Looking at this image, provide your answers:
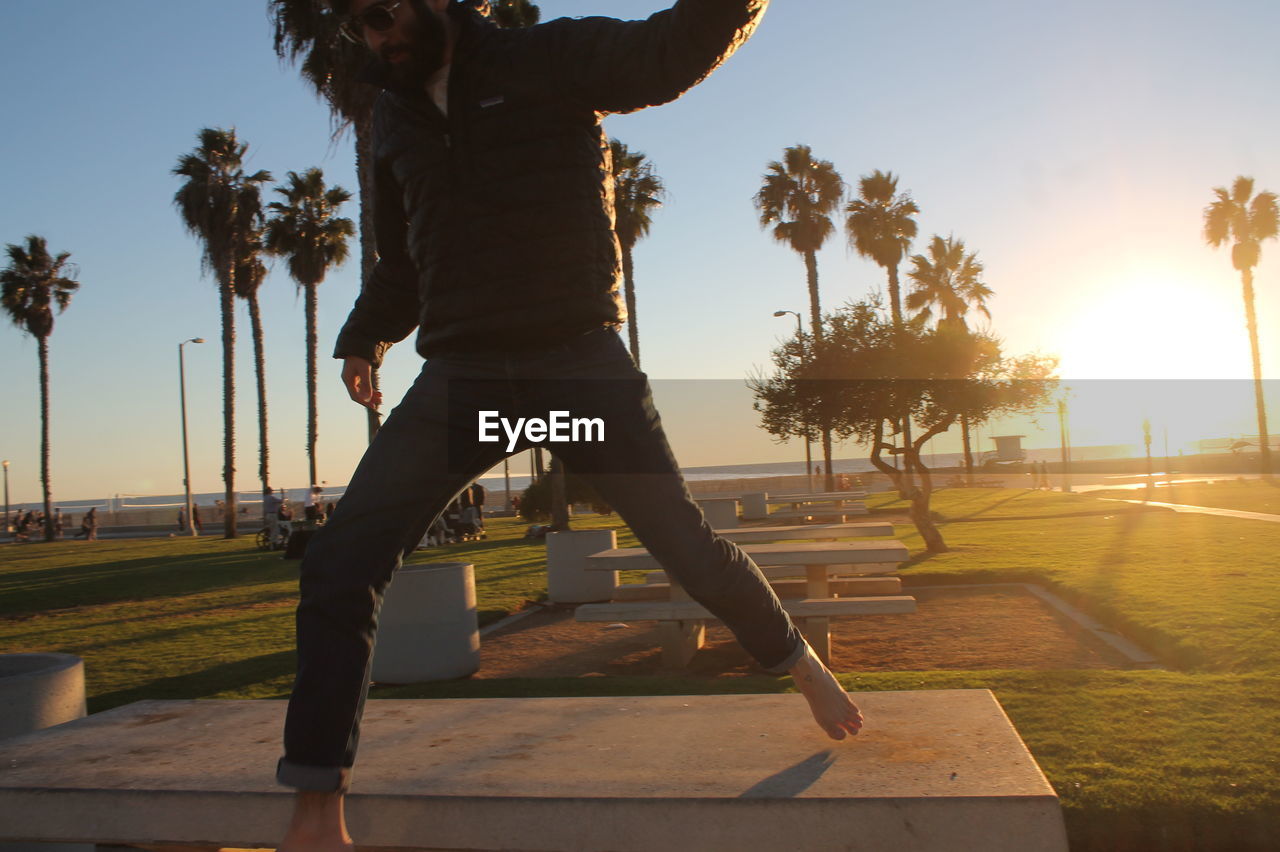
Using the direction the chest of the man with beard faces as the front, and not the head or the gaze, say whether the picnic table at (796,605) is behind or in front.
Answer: behind

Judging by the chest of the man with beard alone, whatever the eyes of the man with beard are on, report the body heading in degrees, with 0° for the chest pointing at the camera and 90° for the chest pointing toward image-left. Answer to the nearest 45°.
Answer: approximately 45°

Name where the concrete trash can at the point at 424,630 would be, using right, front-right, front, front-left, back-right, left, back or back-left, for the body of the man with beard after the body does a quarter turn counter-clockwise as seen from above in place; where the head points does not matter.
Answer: back-left

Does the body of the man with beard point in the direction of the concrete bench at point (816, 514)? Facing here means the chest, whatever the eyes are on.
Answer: no

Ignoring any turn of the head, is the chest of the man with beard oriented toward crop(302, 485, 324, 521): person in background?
no

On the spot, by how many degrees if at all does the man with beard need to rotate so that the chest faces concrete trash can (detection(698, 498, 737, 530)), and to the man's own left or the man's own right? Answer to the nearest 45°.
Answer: approximately 135° to the man's own right

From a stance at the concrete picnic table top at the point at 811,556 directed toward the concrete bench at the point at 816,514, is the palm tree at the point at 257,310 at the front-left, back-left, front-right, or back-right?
front-left

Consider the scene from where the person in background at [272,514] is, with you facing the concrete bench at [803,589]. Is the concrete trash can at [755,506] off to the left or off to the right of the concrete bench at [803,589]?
left

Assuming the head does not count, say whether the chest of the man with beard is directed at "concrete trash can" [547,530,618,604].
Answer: no

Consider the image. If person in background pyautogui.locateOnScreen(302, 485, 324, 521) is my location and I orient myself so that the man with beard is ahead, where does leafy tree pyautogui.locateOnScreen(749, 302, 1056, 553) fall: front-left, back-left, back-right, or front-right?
front-left
